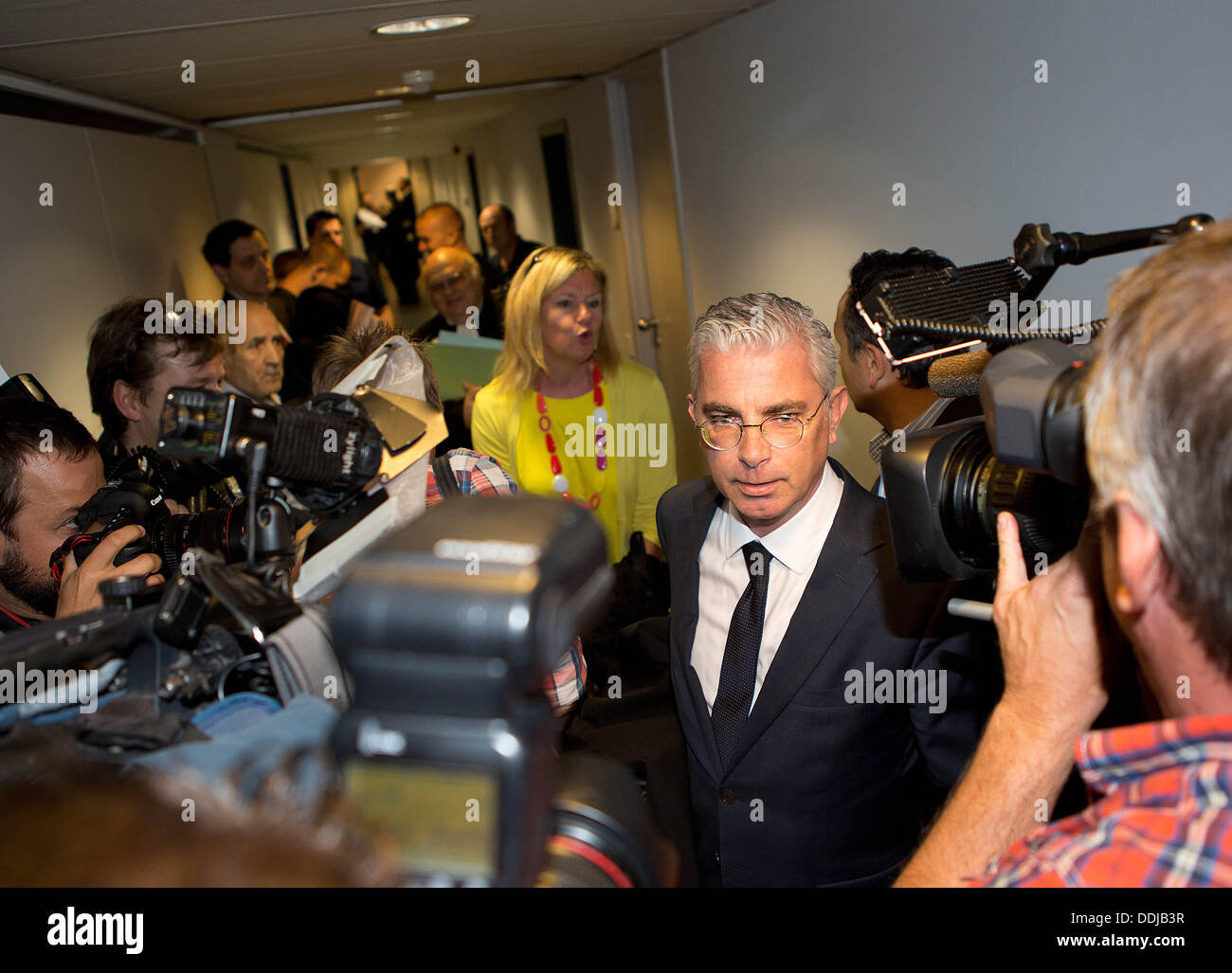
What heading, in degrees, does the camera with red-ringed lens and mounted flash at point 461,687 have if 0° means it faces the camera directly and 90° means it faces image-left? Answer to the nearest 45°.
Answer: approximately 225°

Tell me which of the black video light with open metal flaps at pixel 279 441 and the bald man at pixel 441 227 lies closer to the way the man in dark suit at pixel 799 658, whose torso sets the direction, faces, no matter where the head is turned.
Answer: the black video light with open metal flaps

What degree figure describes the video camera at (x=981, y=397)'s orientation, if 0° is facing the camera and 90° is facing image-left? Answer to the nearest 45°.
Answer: approximately 135°

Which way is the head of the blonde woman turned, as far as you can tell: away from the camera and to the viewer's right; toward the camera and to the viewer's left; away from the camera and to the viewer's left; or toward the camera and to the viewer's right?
toward the camera and to the viewer's right

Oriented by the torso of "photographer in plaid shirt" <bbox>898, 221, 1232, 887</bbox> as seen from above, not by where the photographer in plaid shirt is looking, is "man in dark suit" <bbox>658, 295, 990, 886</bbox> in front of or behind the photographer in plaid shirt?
in front

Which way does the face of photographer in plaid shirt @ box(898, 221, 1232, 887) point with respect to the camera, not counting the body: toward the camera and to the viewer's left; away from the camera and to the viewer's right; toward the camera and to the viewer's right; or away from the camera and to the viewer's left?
away from the camera and to the viewer's left

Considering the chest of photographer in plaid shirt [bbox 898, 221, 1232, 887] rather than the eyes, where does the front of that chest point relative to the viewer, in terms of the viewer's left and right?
facing away from the viewer and to the left of the viewer

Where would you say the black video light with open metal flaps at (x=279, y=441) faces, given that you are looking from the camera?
facing to the right of the viewer

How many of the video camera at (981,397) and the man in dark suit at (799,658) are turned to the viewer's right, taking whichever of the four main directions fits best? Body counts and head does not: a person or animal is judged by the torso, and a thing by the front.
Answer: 0
